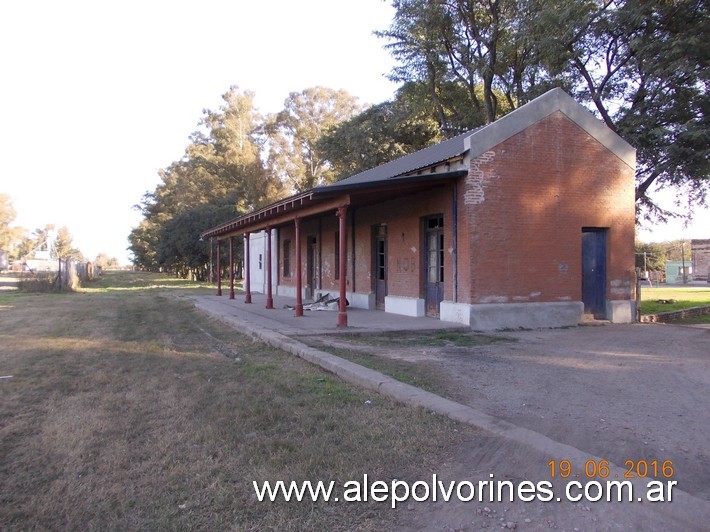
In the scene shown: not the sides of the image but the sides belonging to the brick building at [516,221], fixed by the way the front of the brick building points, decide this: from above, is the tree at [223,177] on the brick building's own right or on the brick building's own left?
on the brick building's own right

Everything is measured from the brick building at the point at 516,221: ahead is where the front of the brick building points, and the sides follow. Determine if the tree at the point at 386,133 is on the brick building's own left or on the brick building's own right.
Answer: on the brick building's own right

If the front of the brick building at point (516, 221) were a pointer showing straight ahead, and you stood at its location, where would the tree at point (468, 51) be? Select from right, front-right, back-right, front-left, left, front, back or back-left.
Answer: back-right

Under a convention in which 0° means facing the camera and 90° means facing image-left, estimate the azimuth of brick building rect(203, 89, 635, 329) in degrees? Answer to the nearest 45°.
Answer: approximately 45°
